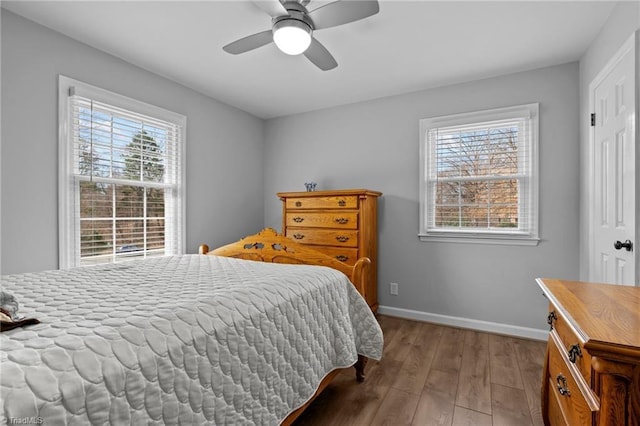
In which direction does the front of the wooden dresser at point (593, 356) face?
to the viewer's left

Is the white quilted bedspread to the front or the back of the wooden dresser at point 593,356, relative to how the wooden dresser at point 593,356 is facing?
to the front

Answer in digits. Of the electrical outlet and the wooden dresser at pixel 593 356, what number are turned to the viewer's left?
1

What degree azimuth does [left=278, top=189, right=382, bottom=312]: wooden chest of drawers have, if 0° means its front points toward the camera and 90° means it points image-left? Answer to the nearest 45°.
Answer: approximately 45°

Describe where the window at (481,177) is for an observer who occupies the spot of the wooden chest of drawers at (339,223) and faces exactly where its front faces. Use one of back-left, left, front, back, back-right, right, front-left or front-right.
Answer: back-left

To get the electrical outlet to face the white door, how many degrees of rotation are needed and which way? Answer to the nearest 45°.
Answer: approximately 45° to its left

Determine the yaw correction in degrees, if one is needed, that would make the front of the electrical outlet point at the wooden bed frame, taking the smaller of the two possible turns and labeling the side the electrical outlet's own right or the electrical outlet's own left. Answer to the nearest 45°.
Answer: approximately 45° to the electrical outlet's own right

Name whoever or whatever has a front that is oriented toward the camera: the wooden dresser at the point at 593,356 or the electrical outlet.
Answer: the electrical outlet

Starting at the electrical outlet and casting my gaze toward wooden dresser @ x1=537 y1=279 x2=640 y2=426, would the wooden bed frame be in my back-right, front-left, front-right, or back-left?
front-right

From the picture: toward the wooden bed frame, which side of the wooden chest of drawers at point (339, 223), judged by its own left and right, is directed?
front

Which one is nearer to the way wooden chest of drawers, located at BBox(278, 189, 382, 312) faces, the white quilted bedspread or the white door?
the white quilted bedspread

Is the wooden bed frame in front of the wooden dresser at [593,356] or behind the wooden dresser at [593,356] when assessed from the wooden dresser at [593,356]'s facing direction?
in front

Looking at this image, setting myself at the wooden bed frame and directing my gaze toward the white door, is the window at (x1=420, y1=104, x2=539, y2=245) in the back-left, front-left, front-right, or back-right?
front-left

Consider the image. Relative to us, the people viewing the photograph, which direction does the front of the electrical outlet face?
facing the viewer

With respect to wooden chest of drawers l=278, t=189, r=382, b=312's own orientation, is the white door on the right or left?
on its left
